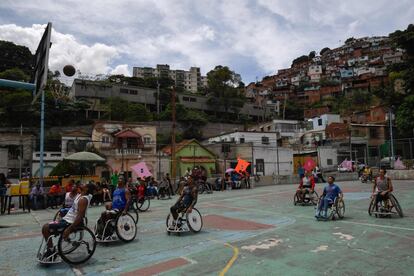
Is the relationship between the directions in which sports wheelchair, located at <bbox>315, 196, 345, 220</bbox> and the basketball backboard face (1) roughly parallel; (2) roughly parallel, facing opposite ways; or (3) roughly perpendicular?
roughly parallel, facing opposite ways

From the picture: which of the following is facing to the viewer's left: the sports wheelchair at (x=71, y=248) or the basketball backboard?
the sports wheelchair

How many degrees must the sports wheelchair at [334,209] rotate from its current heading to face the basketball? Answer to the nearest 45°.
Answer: approximately 45° to its right

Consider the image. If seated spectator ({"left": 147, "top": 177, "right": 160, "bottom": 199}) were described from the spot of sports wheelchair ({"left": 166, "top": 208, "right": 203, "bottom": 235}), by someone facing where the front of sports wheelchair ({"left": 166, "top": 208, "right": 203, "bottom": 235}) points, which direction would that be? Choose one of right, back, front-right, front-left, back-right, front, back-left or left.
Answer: back-right

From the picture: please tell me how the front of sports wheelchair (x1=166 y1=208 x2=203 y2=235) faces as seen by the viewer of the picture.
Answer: facing the viewer and to the left of the viewer

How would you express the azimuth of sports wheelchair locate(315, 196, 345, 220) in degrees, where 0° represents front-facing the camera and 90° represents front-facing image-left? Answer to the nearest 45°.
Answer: approximately 45°

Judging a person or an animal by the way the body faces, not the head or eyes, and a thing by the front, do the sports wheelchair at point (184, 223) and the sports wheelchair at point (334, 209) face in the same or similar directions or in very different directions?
same or similar directions

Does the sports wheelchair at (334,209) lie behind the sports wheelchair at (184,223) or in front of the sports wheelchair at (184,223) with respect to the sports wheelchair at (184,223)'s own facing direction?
behind

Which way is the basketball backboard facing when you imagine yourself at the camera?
facing to the right of the viewer

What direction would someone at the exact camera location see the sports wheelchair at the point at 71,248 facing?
facing to the left of the viewer

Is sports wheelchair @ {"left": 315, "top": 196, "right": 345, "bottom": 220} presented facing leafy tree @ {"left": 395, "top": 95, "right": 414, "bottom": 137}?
no

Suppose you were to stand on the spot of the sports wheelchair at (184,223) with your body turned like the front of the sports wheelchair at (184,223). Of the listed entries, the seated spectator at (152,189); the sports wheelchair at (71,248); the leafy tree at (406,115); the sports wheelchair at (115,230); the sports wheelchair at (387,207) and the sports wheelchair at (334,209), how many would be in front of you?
2

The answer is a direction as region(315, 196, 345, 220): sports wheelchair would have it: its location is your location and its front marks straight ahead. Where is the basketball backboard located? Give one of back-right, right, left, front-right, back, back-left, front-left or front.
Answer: front

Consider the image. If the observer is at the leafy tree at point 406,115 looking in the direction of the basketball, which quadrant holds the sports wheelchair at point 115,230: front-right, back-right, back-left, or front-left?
front-left
